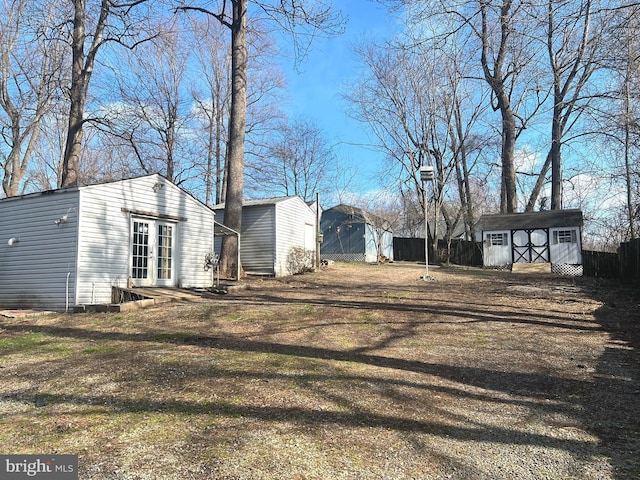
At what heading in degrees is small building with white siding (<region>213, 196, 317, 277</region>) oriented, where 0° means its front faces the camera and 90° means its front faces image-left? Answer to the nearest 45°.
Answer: approximately 315°

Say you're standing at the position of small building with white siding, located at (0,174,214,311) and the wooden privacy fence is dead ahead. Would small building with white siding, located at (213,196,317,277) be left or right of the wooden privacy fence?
left

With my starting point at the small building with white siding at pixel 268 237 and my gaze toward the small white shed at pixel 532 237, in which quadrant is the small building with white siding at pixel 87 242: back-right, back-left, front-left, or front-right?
back-right

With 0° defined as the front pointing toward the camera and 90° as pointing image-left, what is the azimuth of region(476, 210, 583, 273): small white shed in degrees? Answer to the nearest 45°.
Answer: approximately 0°

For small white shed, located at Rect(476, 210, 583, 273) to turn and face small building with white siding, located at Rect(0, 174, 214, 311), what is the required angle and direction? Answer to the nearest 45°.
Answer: approximately 45° to its right

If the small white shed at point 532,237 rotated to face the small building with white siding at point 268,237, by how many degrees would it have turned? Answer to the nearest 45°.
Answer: approximately 45° to its right

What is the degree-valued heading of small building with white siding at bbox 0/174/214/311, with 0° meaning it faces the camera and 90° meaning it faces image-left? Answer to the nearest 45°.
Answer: approximately 315°

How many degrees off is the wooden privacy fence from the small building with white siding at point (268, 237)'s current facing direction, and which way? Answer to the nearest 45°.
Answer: approximately 45° to its left
